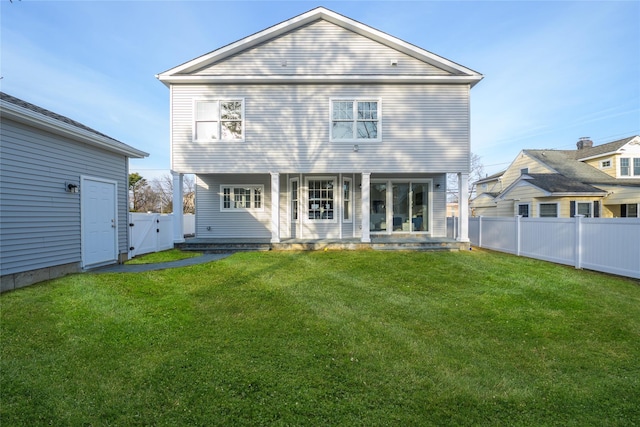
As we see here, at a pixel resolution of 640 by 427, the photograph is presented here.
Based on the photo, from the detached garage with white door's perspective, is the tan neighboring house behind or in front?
in front

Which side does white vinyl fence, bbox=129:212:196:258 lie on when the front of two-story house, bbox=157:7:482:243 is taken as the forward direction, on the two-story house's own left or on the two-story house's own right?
on the two-story house's own left

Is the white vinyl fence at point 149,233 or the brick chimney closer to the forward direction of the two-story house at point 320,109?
the brick chimney

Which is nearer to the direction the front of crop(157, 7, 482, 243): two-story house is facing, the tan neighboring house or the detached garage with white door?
the tan neighboring house

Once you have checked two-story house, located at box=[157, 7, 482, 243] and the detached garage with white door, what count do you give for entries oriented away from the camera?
1

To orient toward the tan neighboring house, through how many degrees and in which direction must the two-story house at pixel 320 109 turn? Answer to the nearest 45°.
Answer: approximately 45° to its right

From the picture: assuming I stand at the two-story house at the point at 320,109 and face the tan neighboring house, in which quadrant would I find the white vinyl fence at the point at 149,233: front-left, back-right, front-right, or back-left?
back-left

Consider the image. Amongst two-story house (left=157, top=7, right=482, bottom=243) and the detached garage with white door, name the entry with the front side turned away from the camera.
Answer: the two-story house

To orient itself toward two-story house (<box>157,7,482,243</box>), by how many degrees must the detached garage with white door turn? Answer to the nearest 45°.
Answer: approximately 45° to its left

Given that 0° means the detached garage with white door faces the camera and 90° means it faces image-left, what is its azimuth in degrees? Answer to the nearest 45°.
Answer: approximately 315°
